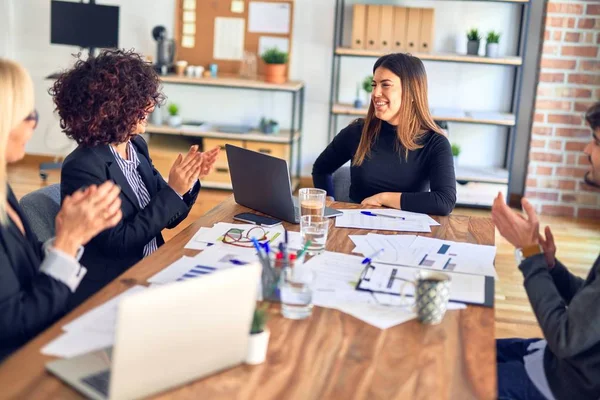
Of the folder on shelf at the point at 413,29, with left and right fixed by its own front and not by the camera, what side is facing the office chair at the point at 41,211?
front

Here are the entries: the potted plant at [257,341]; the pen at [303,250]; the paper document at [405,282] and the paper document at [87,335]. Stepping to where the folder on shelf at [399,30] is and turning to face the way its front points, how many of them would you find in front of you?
4

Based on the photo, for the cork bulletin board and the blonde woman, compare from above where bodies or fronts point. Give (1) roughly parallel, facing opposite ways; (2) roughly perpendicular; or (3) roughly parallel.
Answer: roughly perpendicular

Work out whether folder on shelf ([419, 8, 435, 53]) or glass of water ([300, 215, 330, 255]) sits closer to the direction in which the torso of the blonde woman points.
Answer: the glass of water

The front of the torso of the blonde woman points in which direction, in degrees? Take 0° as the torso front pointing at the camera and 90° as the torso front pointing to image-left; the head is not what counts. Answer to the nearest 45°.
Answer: approximately 270°

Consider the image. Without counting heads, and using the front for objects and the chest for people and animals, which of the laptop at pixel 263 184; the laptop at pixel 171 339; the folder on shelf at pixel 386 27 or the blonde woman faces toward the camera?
the folder on shelf

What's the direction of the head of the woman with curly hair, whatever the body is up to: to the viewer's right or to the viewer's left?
to the viewer's right

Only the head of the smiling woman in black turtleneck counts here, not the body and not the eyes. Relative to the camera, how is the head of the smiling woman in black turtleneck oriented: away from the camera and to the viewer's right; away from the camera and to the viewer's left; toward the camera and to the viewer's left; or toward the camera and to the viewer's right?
toward the camera and to the viewer's left

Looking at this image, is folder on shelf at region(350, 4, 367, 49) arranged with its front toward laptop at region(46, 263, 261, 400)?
yes

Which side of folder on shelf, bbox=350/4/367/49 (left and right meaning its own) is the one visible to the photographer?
front

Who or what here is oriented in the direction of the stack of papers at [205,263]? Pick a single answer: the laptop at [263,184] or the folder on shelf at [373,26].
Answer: the folder on shelf

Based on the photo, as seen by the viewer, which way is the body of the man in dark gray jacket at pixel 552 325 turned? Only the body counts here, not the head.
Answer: to the viewer's left

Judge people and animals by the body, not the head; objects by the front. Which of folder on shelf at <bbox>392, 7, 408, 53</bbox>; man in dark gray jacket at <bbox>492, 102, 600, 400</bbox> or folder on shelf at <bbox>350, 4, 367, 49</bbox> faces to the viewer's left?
the man in dark gray jacket

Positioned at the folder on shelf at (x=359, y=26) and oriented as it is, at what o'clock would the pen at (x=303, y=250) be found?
The pen is roughly at 12 o'clock from the folder on shelf.

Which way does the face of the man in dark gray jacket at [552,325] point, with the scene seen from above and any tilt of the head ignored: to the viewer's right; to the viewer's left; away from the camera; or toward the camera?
to the viewer's left

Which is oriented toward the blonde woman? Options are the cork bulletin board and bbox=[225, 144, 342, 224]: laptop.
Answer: the cork bulletin board

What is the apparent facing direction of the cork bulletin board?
toward the camera
